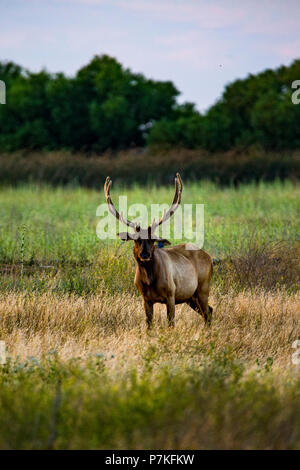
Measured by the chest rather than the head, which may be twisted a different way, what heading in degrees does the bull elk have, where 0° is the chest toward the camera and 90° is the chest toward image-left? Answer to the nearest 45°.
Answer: approximately 45°
